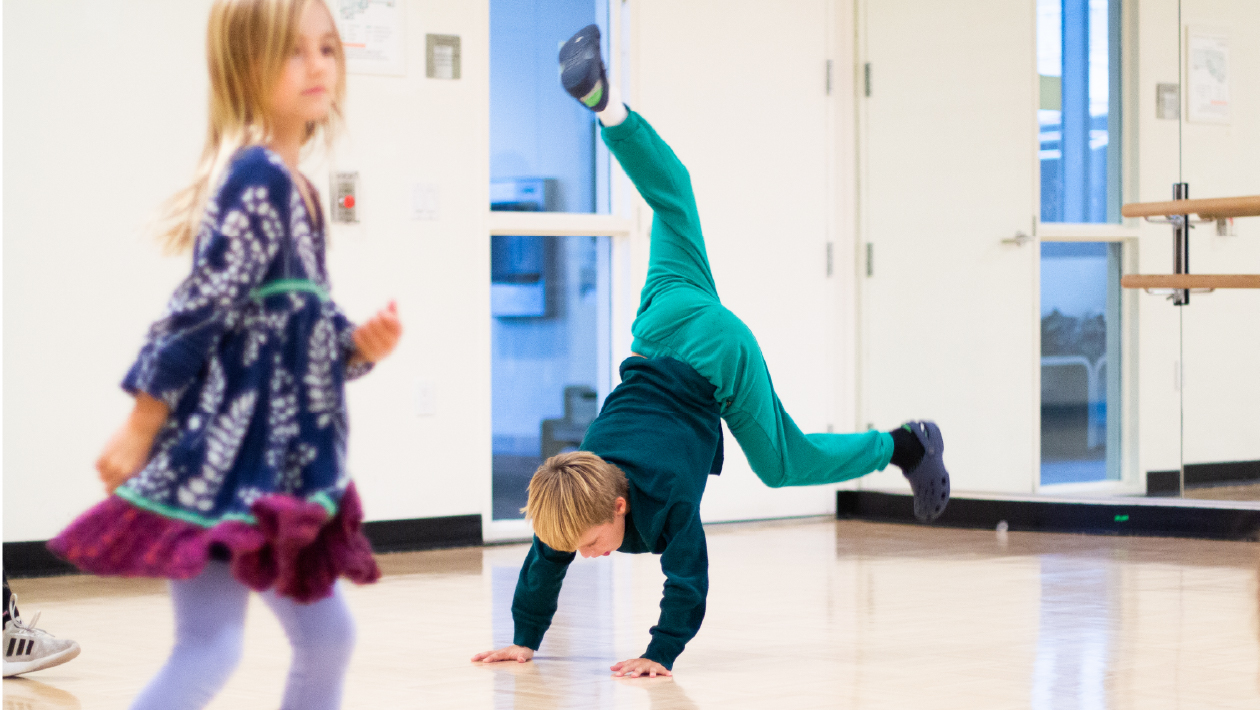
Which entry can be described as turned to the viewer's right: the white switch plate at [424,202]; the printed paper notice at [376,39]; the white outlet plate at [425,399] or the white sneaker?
the white sneaker

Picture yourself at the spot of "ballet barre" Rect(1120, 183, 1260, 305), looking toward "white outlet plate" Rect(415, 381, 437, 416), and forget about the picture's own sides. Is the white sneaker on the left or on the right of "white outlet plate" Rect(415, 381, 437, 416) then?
left

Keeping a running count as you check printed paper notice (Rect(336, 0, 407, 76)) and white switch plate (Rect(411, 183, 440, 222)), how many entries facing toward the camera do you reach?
2

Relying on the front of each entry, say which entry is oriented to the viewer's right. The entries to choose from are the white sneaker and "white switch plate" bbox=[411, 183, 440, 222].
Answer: the white sneaker

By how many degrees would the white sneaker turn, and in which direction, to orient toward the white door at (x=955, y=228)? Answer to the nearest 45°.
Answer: approximately 45° to its left

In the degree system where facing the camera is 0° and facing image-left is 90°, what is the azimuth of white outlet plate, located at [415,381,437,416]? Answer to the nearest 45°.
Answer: approximately 0°

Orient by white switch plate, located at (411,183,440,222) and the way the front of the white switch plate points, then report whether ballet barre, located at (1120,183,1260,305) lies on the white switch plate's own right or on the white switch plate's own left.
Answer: on the white switch plate's own left

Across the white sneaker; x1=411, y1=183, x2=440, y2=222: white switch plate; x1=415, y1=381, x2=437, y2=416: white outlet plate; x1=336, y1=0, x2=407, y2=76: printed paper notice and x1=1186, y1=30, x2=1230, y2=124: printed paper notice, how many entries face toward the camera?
4

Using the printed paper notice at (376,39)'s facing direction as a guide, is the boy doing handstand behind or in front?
in front

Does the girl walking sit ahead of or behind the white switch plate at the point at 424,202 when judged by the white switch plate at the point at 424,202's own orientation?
ahead

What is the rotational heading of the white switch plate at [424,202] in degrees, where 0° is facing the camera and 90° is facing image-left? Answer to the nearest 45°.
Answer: approximately 0°
